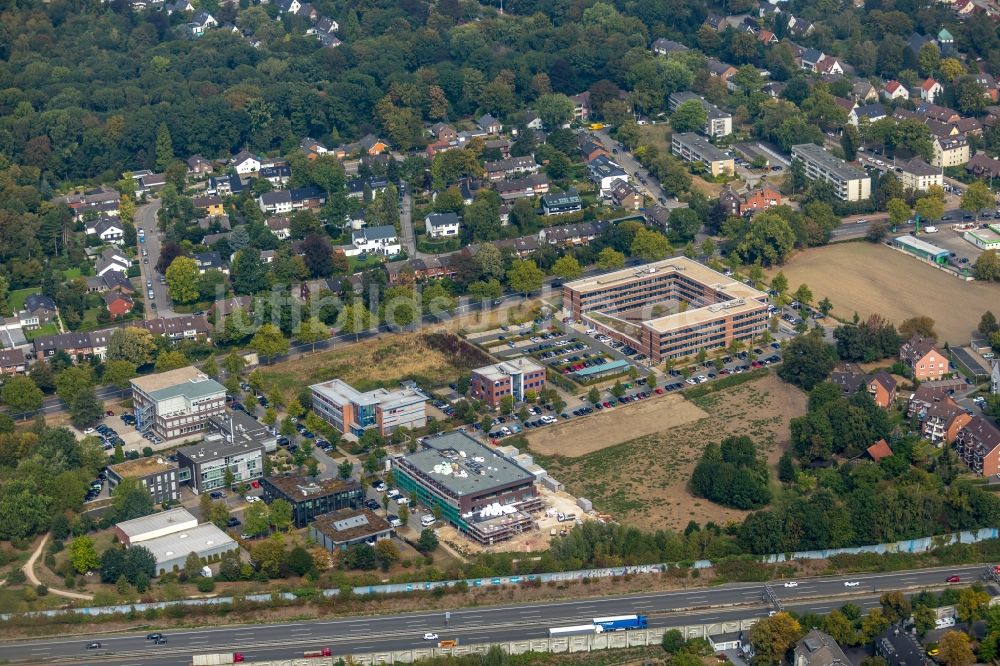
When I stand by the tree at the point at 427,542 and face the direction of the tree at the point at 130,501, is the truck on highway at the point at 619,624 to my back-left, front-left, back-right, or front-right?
back-left

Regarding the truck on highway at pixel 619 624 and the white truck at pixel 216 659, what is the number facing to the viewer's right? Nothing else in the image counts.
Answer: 2

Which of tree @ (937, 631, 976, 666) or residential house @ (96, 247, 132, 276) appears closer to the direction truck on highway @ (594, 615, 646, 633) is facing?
the tree

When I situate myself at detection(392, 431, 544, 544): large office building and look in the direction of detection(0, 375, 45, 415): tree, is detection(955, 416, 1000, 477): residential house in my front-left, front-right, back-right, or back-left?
back-right

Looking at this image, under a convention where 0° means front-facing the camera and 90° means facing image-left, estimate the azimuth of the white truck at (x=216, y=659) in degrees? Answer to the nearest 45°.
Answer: approximately 270°

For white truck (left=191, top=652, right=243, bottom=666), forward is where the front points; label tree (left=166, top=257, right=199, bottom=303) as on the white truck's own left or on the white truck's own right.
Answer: on the white truck's own left

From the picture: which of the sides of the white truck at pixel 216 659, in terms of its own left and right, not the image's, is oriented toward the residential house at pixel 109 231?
left

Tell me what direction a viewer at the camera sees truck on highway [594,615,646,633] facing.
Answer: facing to the right of the viewer

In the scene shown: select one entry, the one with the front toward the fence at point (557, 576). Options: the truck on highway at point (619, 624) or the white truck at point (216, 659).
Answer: the white truck

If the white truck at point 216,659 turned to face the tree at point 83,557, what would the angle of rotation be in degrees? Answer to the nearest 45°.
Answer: approximately 135° to its left

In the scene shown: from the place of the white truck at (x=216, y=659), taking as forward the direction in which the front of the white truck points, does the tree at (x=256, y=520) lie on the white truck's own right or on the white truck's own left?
on the white truck's own left
